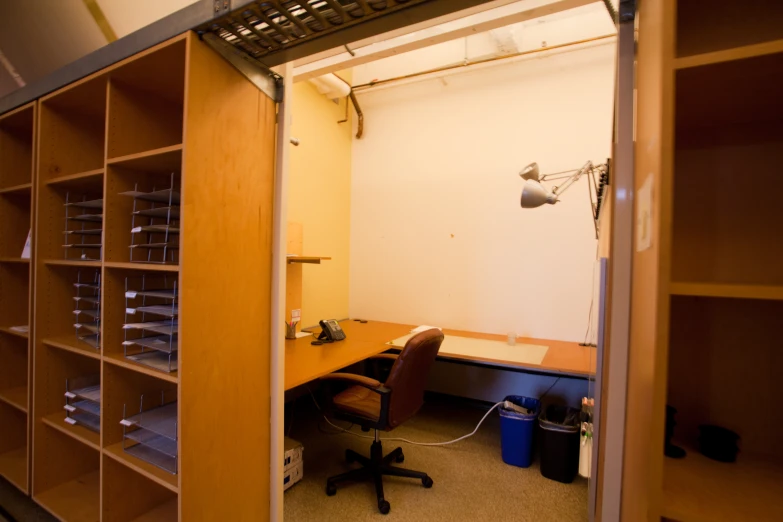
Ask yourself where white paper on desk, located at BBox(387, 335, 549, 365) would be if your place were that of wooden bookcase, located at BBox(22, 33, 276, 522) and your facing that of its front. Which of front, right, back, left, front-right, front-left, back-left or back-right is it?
back-left

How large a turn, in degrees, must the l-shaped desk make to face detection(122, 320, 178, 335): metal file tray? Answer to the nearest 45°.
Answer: approximately 45° to its right

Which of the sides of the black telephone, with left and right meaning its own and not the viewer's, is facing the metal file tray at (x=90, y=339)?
right

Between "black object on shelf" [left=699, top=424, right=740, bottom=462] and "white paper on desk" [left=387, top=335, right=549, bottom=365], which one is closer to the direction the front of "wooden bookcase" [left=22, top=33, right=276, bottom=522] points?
the black object on shelf

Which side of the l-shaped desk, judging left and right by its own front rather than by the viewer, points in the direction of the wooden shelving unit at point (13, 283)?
right

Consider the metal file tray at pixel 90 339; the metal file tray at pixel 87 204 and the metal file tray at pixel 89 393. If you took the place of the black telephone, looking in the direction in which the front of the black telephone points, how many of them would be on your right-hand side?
3

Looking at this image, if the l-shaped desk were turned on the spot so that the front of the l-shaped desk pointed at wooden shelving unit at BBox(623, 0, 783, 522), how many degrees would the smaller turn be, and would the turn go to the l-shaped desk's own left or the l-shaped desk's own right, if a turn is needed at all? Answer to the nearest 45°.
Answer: approximately 45° to the l-shaped desk's own left

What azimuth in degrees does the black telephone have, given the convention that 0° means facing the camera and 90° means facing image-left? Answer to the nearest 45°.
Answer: approximately 315°
